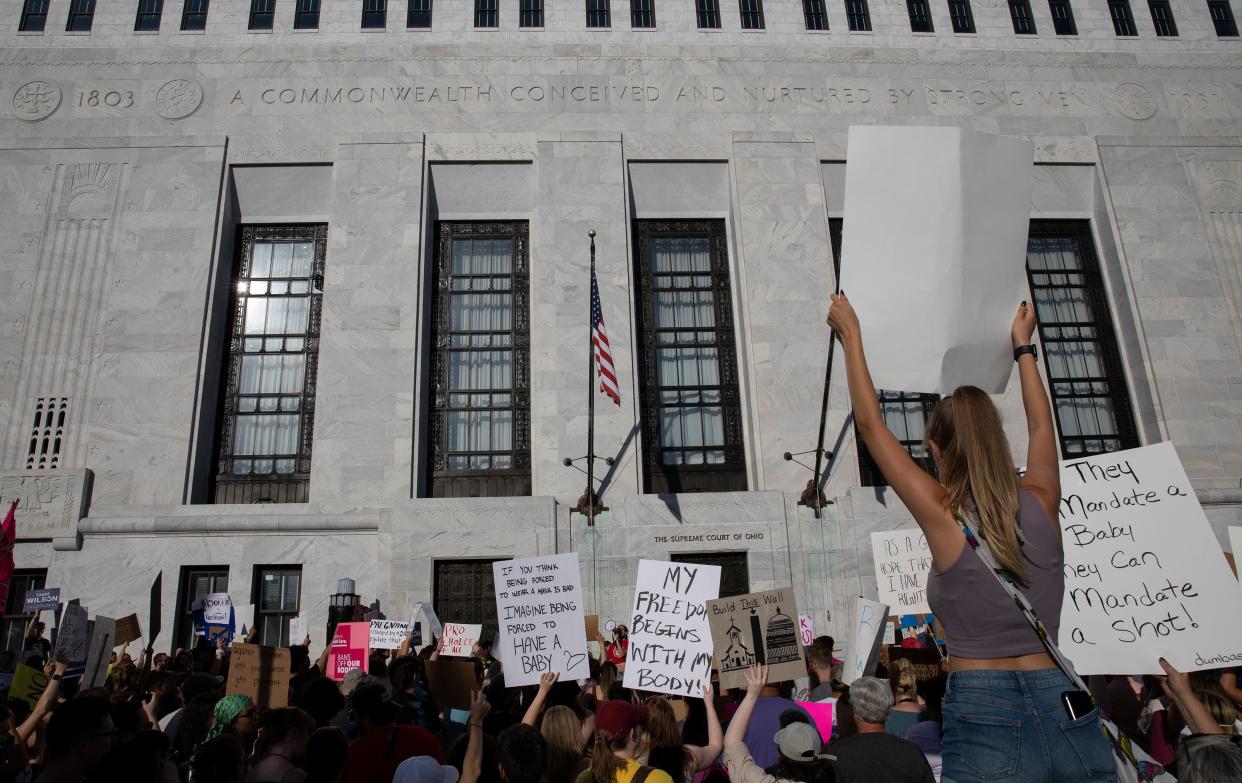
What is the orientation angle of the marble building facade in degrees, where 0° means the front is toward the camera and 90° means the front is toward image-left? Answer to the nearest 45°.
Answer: approximately 0°

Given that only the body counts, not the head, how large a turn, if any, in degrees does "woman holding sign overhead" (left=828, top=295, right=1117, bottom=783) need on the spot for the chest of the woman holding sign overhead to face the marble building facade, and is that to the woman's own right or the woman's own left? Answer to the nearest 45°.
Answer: approximately 45° to the woman's own left

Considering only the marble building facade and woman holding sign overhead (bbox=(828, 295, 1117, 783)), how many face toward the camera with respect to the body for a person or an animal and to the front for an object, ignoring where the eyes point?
1

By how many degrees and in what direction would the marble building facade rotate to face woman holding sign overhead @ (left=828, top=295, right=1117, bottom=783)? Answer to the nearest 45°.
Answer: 0° — it already faces them

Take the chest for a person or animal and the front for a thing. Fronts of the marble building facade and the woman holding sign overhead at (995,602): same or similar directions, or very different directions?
very different directions

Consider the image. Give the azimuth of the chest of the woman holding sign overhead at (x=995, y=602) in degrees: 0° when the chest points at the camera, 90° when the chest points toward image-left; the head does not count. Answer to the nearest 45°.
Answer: approximately 180°
